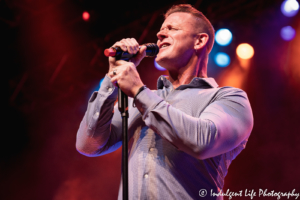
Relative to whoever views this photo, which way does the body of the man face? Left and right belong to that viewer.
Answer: facing the viewer and to the left of the viewer
